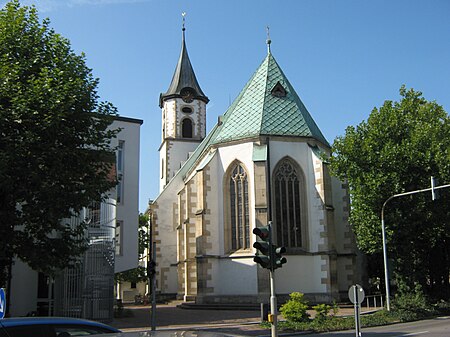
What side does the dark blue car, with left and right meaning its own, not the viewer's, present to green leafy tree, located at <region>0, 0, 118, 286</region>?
left

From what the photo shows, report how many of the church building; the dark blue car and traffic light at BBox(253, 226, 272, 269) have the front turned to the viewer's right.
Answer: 1

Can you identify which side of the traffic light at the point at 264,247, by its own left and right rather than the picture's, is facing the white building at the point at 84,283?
right

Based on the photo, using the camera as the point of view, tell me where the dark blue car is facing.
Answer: facing to the right of the viewer

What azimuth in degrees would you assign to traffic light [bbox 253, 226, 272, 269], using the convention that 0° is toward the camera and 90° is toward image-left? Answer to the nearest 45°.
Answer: approximately 45°

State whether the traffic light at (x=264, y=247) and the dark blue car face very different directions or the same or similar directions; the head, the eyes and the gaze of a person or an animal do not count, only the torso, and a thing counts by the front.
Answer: very different directions

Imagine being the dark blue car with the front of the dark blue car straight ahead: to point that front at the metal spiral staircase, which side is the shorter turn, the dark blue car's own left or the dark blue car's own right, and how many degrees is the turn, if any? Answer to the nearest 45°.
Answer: approximately 90° to the dark blue car's own left

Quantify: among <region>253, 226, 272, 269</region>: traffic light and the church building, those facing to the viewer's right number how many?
0

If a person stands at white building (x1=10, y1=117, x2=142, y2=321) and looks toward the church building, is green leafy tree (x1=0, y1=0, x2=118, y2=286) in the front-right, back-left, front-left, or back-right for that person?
back-right
